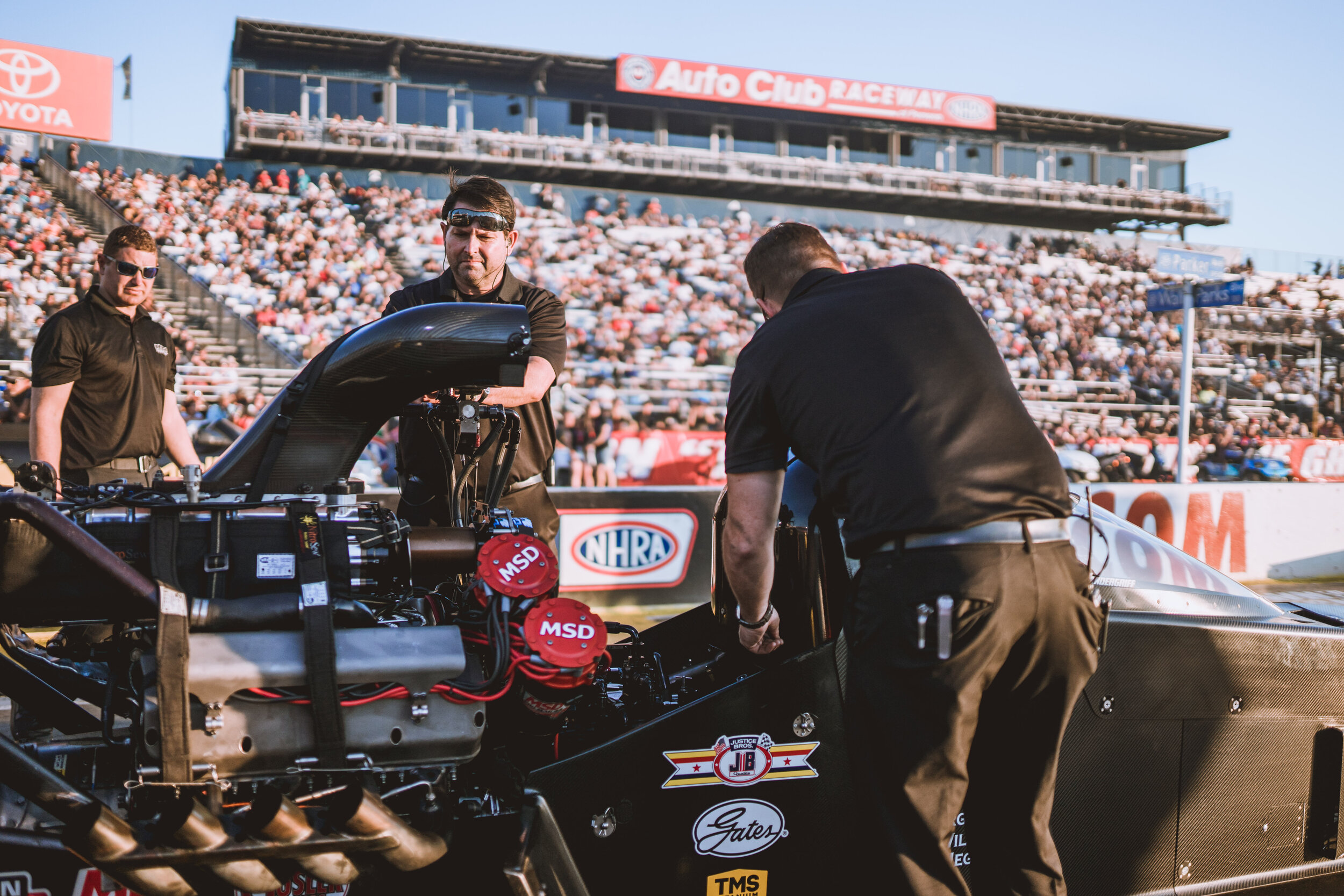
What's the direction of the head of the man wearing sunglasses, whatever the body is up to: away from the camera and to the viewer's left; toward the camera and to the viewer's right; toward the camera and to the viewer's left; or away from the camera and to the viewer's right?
toward the camera and to the viewer's right

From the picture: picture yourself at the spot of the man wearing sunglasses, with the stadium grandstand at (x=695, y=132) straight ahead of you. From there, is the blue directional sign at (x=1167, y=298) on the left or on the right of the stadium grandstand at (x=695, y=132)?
right

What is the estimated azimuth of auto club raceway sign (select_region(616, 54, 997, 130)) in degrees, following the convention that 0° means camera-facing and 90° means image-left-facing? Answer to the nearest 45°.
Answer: approximately 315°

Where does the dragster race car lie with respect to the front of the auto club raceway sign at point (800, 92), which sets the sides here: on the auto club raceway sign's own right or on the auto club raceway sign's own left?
on the auto club raceway sign's own right

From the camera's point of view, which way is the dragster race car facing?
to the viewer's right

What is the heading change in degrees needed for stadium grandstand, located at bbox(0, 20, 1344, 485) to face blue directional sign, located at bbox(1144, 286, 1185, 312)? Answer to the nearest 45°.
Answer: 0° — it already faces it

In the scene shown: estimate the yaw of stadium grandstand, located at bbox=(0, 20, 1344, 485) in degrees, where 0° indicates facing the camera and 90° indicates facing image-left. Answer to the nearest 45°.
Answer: approximately 315°

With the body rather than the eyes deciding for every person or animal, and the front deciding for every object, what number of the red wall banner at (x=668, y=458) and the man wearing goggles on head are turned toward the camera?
2

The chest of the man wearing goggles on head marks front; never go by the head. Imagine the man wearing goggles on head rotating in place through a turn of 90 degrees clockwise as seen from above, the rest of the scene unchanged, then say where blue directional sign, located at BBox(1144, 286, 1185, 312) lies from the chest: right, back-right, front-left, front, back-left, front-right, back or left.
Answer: back-right

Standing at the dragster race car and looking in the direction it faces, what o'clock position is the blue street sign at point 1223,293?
The blue street sign is roughly at 10 o'clock from the dragster race car.

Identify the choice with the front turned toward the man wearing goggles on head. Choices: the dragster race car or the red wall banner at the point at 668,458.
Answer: the red wall banner

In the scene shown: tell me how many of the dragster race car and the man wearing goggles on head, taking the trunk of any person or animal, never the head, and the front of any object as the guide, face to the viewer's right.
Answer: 1
